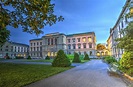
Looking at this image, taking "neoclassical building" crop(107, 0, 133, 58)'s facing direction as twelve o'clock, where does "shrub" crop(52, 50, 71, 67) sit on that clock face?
The shrub is roughly at 11 o'clock from the neoclassical building.

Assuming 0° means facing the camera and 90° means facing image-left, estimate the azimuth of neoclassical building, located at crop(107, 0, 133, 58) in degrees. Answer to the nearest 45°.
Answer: approximately 90°
